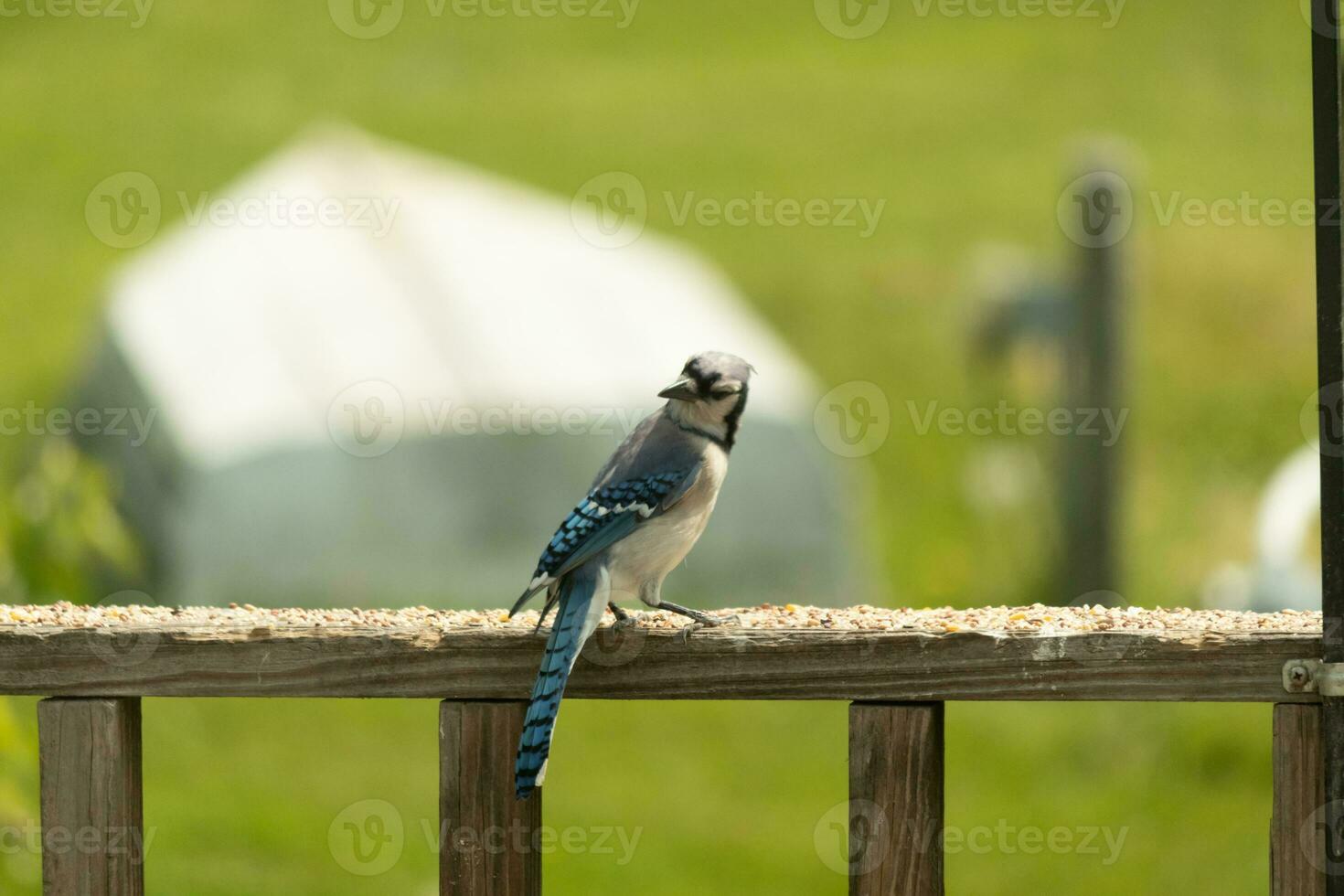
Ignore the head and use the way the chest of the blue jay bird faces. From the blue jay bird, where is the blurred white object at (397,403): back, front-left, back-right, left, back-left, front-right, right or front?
left

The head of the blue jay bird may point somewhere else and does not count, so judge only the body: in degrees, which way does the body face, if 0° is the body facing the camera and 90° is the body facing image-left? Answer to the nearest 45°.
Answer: approximately 270°

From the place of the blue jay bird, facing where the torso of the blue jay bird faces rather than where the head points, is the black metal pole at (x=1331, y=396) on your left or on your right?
on your right

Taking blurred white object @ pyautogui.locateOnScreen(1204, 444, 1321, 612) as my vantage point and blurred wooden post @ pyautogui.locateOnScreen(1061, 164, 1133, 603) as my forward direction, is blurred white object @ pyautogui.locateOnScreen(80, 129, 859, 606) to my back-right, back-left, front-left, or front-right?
front-left
